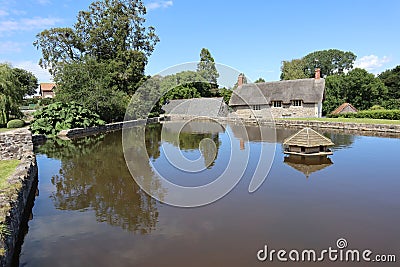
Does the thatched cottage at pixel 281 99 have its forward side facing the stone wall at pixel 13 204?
yes

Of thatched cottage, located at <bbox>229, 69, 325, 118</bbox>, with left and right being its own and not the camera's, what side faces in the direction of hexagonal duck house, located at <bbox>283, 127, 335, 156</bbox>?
front

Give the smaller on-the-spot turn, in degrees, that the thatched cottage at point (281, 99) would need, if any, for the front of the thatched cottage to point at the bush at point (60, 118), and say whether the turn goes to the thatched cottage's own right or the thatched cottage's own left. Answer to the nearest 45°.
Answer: approximately 45° to the thatched cottage's own right

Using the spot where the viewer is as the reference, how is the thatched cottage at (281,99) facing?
facing the viewer

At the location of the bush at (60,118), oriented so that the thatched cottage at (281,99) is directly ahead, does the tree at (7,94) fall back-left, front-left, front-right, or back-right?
back-left

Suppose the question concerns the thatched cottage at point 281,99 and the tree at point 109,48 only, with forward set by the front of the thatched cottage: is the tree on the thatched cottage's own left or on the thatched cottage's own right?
on the thatched cottage's own right

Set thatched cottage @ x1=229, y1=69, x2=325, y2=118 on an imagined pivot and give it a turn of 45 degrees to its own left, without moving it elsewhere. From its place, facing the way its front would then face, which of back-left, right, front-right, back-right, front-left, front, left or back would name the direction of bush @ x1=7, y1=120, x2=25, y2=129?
right

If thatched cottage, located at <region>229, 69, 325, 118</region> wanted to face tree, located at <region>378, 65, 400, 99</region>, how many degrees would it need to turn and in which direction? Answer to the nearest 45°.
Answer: approximately 135° to its left

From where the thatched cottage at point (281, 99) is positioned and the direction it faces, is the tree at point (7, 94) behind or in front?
in front

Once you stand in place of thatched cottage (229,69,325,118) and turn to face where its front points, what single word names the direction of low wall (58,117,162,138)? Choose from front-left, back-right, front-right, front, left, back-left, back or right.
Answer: front-right

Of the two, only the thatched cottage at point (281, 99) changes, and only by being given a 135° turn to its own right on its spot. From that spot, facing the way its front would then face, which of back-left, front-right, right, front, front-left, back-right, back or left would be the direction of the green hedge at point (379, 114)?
back
